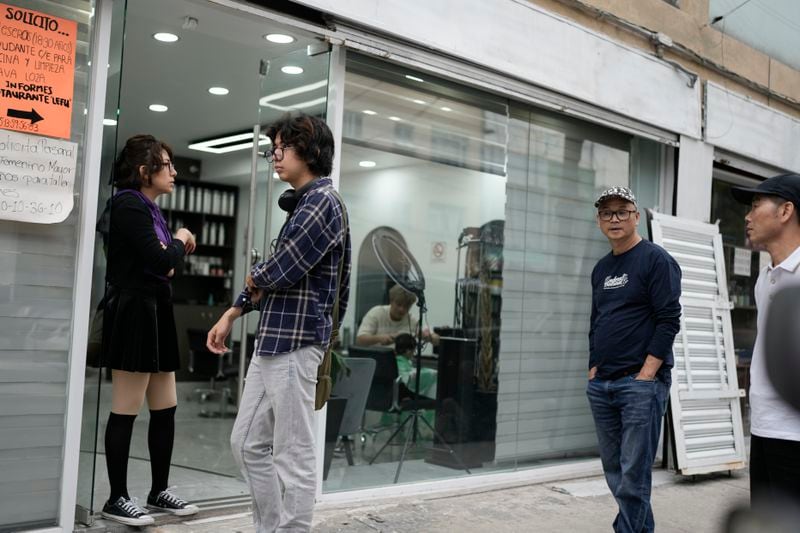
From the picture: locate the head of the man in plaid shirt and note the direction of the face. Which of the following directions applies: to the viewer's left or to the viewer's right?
to the viewer's left

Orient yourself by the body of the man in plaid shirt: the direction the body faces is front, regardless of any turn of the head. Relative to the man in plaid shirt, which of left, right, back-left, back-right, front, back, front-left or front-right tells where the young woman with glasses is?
front-right

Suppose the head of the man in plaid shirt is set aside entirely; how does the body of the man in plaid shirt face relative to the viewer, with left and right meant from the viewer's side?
facing to the left of the viewer

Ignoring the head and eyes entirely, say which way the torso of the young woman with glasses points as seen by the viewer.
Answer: to the viewer's right

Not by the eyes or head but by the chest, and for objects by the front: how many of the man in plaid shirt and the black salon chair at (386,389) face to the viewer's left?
1

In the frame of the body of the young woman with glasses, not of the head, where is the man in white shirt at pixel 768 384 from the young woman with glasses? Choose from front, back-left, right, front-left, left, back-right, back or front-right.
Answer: front-right

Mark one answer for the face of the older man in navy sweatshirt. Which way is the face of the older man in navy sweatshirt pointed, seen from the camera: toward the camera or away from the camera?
toward the camera

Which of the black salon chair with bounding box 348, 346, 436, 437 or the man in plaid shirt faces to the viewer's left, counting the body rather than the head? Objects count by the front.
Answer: the man in plaid shirt

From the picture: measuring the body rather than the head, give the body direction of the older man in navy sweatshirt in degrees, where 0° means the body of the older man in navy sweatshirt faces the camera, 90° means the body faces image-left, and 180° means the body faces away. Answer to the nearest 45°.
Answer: approximately 45°
